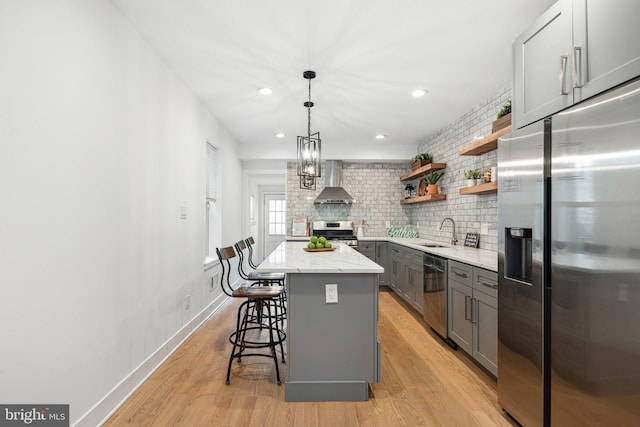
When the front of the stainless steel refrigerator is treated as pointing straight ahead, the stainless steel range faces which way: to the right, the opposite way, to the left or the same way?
to the left

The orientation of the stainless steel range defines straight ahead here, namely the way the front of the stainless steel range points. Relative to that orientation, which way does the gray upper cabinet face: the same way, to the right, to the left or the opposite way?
to the right

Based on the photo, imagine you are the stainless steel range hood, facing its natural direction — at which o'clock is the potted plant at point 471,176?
The potted plant is roughly at 11 o'clock from the stainless steel range hood.

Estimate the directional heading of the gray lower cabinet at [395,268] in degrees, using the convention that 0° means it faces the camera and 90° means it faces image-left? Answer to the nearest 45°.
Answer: approximately 90°

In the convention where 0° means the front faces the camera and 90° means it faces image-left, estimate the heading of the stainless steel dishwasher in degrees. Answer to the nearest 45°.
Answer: approximately 90°

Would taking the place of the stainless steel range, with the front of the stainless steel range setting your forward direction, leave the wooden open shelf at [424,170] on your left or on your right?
on your left

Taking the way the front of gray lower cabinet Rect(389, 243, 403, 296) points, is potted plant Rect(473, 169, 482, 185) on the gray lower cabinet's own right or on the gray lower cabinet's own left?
on the gray lower cabinet's own left

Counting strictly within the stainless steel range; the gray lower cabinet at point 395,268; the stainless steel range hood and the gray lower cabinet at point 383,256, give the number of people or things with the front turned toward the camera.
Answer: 3

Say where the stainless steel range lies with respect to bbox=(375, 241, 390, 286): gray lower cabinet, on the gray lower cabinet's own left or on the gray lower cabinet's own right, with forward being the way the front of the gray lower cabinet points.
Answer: on the gray lower cabinet's own right

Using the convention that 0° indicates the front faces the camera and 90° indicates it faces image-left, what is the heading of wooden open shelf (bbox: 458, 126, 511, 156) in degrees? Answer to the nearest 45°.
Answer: approximately 45°
